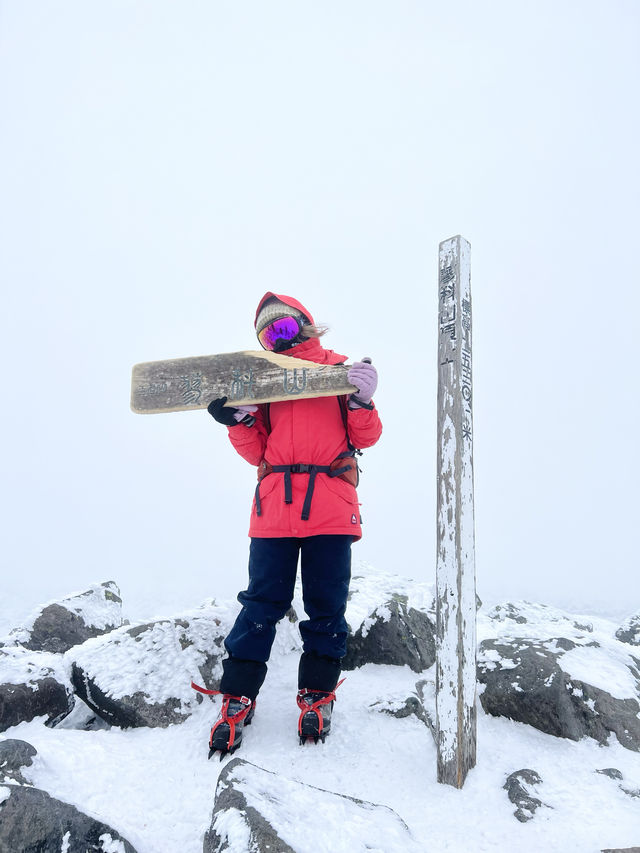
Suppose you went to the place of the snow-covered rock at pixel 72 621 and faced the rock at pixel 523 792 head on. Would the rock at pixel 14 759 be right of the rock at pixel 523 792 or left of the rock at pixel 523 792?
right

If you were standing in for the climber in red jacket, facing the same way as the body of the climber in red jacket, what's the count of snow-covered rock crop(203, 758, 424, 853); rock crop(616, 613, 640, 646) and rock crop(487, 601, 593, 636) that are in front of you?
1

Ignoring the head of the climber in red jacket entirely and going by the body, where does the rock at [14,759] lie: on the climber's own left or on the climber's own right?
on the climber's own right

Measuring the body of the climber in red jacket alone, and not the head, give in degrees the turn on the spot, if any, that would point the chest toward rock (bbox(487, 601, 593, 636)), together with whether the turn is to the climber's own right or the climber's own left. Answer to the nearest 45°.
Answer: approximately 135° to the climber's own left

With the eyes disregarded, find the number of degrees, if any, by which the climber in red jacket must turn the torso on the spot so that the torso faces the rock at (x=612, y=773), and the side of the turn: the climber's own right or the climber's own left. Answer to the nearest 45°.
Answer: approximately 90° to the climber's own left

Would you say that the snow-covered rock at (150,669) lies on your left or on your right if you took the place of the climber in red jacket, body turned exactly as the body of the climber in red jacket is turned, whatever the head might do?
on your right

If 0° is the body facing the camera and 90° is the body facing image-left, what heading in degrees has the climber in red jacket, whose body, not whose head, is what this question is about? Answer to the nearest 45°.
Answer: approximately 0°

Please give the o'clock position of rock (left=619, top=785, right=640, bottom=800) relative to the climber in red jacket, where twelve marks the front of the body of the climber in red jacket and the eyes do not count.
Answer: The rock is roughly at 10 o'clock from the climber in red jacket.

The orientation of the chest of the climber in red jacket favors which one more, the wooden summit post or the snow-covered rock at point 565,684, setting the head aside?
the wooden summit post

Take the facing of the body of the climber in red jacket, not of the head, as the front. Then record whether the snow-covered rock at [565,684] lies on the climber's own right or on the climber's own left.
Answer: on the climber's own left

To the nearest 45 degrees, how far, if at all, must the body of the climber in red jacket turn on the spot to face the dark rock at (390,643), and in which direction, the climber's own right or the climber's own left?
approximately 135° to the climber's own left

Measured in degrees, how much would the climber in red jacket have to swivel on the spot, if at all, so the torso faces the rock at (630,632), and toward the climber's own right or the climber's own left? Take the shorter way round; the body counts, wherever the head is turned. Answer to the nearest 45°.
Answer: approximately 135° to the climber's own left

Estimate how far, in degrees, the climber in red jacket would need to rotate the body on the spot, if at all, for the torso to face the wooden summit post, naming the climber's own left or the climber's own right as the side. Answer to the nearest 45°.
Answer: approximately 45° to the climber's own left
